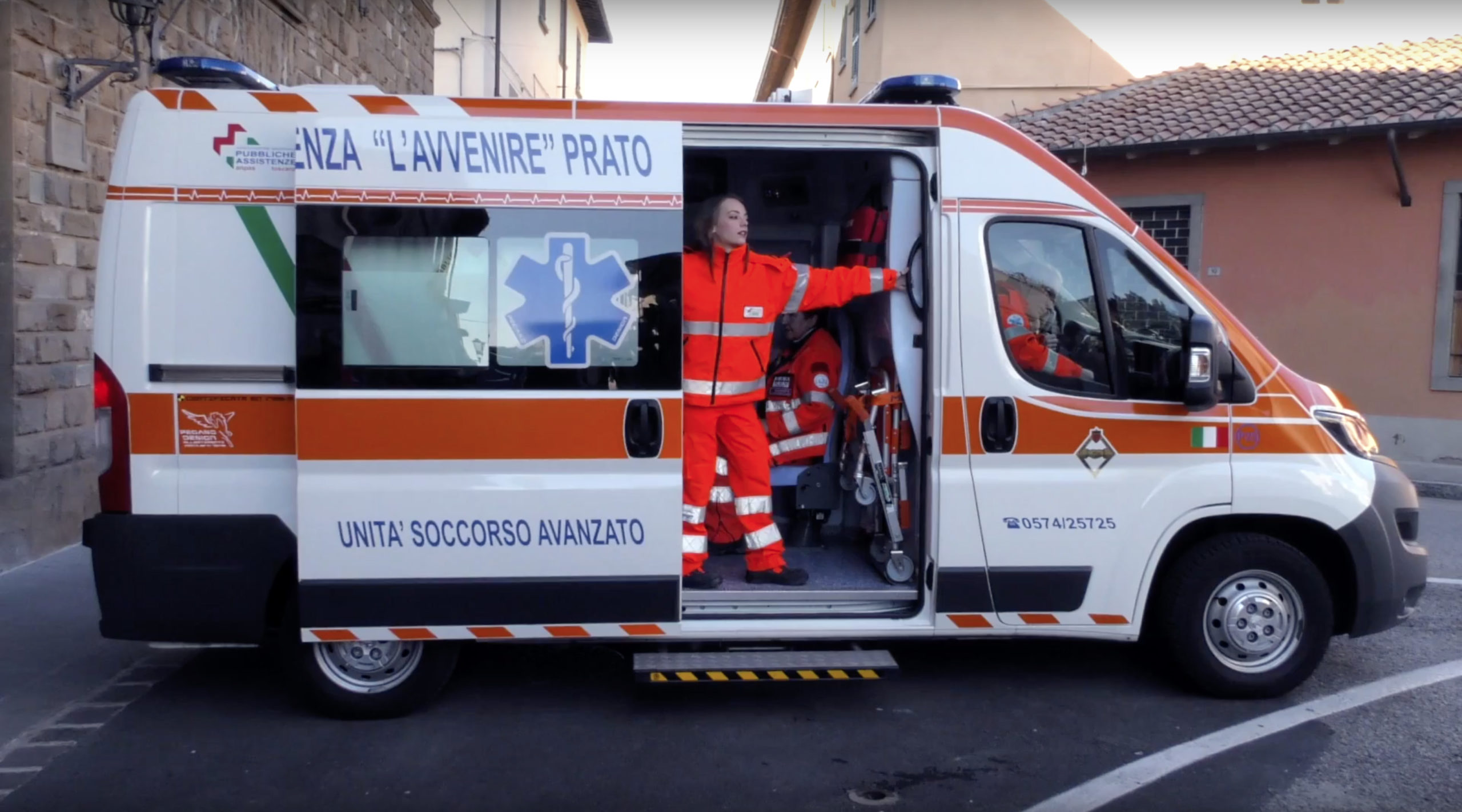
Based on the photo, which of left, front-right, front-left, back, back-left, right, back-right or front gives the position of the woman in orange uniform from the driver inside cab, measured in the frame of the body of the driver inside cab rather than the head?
back

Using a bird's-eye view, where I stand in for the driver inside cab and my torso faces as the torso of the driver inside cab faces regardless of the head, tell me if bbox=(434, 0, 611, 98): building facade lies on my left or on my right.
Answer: on my left

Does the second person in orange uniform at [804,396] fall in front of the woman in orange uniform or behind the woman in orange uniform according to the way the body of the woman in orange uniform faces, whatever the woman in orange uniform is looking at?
behind

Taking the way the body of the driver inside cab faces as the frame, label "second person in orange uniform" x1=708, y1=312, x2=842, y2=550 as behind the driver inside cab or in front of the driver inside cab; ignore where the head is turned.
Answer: behind

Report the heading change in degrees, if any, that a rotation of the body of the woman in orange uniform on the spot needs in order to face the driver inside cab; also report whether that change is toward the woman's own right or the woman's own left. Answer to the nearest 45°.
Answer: approximately 90° to the woman's own left

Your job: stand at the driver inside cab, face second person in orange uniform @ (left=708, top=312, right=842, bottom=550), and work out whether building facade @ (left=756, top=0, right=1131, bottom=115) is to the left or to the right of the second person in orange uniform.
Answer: right

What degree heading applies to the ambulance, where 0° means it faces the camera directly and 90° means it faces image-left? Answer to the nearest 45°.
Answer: approximately 270°

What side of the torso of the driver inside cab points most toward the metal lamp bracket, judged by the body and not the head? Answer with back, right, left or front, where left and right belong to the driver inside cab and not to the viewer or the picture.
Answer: back

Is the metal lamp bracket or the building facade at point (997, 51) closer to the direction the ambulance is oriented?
the building facade

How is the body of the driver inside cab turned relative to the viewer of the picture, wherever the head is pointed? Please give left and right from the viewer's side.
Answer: facing to the right of the viewer
